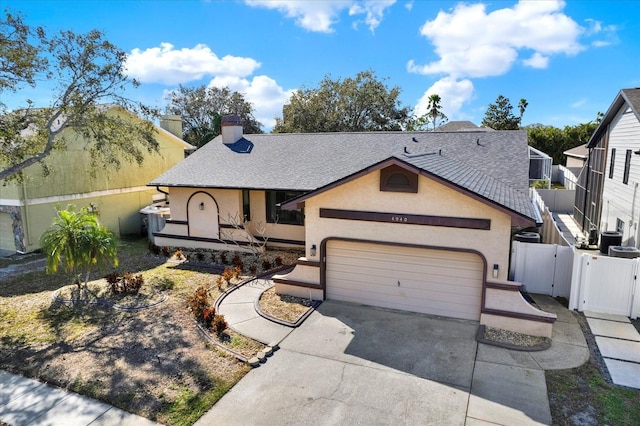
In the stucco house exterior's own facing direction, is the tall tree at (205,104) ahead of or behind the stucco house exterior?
behind

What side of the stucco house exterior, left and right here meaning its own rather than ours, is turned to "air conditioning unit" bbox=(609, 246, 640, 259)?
left

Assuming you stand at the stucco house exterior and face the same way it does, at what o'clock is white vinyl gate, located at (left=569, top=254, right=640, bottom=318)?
The white vinyl gate is roughly at 9 o'clock from the stucco house exterior.

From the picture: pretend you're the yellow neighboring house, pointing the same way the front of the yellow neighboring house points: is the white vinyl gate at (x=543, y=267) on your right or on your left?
on your left

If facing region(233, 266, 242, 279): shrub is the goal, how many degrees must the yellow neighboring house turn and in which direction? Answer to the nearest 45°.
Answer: approximately 90° to its left

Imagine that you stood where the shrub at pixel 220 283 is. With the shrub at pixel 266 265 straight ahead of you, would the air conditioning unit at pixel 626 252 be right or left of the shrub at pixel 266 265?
right

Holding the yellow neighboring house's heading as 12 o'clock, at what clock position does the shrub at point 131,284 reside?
The shrub is roughly at 10 o'clock from the yellow neighboring house.

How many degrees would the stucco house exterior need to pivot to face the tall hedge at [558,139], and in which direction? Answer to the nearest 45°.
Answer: approximately 135° to its left

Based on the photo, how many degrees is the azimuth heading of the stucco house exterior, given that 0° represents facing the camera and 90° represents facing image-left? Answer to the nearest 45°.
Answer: approximately 0°

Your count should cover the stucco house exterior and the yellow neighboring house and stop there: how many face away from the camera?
0

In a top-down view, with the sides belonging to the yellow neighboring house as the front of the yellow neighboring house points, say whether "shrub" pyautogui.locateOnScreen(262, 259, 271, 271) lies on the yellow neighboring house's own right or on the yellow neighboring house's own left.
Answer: on the yellow neighboring house's own left

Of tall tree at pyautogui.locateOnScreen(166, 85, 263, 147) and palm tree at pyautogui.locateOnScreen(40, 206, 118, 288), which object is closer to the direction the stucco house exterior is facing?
the palm tree

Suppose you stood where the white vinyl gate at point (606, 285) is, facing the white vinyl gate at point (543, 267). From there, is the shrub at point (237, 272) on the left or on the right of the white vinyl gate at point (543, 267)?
left
